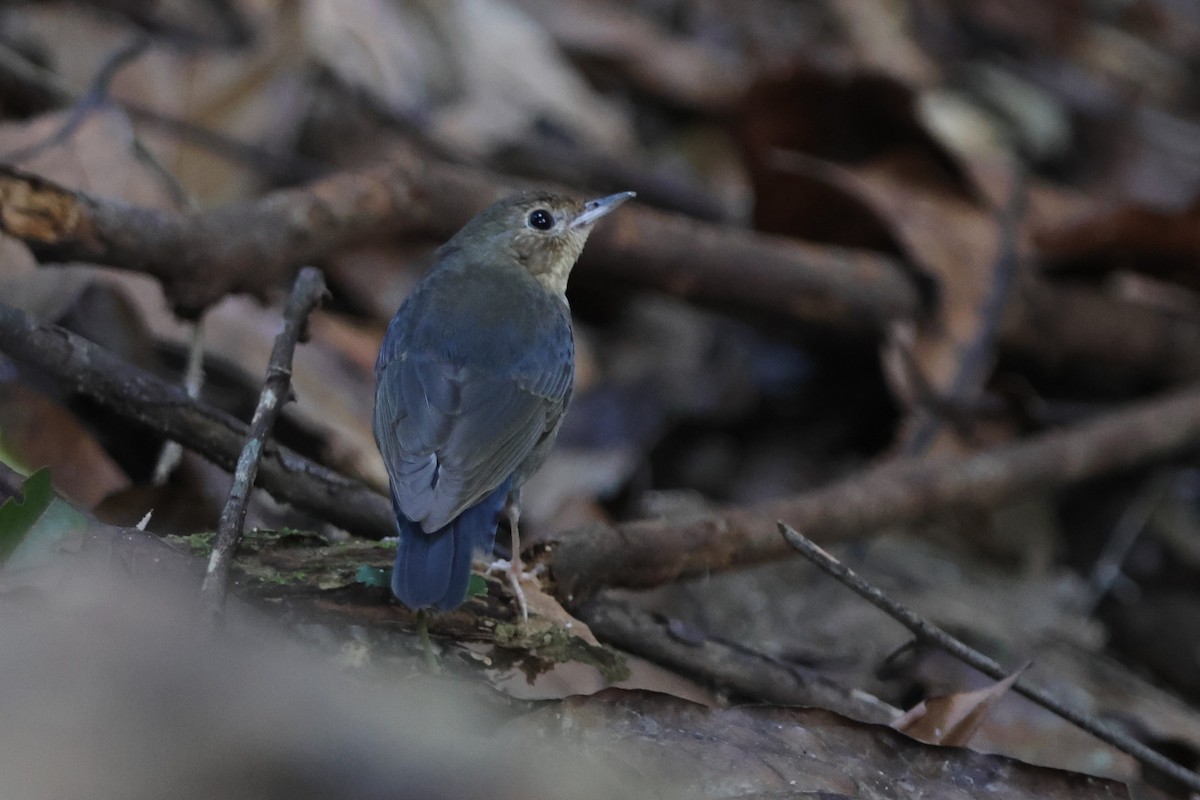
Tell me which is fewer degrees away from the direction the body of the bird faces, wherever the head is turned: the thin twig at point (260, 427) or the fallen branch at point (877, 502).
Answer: the fallen branch

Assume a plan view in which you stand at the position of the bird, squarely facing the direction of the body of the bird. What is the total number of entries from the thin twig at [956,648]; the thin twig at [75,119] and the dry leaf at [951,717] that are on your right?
2

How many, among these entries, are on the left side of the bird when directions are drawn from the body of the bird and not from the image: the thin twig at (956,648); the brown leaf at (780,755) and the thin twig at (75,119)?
1

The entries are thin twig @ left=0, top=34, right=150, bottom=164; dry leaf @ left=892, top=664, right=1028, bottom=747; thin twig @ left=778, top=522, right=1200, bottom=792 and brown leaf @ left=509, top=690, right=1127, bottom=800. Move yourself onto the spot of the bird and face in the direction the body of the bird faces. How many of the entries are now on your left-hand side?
1

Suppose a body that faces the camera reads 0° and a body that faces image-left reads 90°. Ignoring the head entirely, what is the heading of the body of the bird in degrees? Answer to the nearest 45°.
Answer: approximately 225°

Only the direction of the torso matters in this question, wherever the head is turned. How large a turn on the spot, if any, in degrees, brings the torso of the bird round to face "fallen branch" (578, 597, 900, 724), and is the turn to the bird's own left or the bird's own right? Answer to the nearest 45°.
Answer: approximately 90° to the bird's own right

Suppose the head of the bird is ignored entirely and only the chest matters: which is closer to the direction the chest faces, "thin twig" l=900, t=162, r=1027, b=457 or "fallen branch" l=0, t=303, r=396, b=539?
the thin twig

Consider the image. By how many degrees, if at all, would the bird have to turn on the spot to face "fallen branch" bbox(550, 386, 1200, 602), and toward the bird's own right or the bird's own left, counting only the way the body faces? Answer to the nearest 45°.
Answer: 0° — it already faces it

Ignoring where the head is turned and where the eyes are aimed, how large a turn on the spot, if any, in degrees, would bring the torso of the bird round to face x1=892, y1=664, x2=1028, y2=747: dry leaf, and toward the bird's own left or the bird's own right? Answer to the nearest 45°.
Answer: approximately 90° to the bird's own right

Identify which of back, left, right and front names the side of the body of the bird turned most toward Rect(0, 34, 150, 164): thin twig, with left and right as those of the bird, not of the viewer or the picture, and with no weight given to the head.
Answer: left

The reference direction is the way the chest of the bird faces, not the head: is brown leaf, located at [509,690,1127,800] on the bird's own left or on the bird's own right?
on the bird's own right

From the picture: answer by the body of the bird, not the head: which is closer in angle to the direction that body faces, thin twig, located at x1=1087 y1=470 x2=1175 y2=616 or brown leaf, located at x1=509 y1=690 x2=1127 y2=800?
the thin twig
